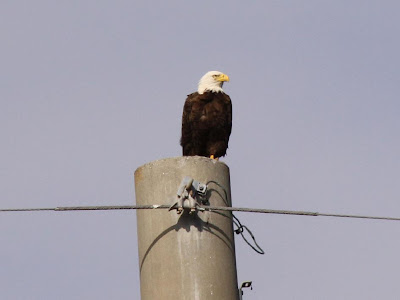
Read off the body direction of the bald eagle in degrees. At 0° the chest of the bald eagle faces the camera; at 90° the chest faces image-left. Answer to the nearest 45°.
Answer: approximately 315°
